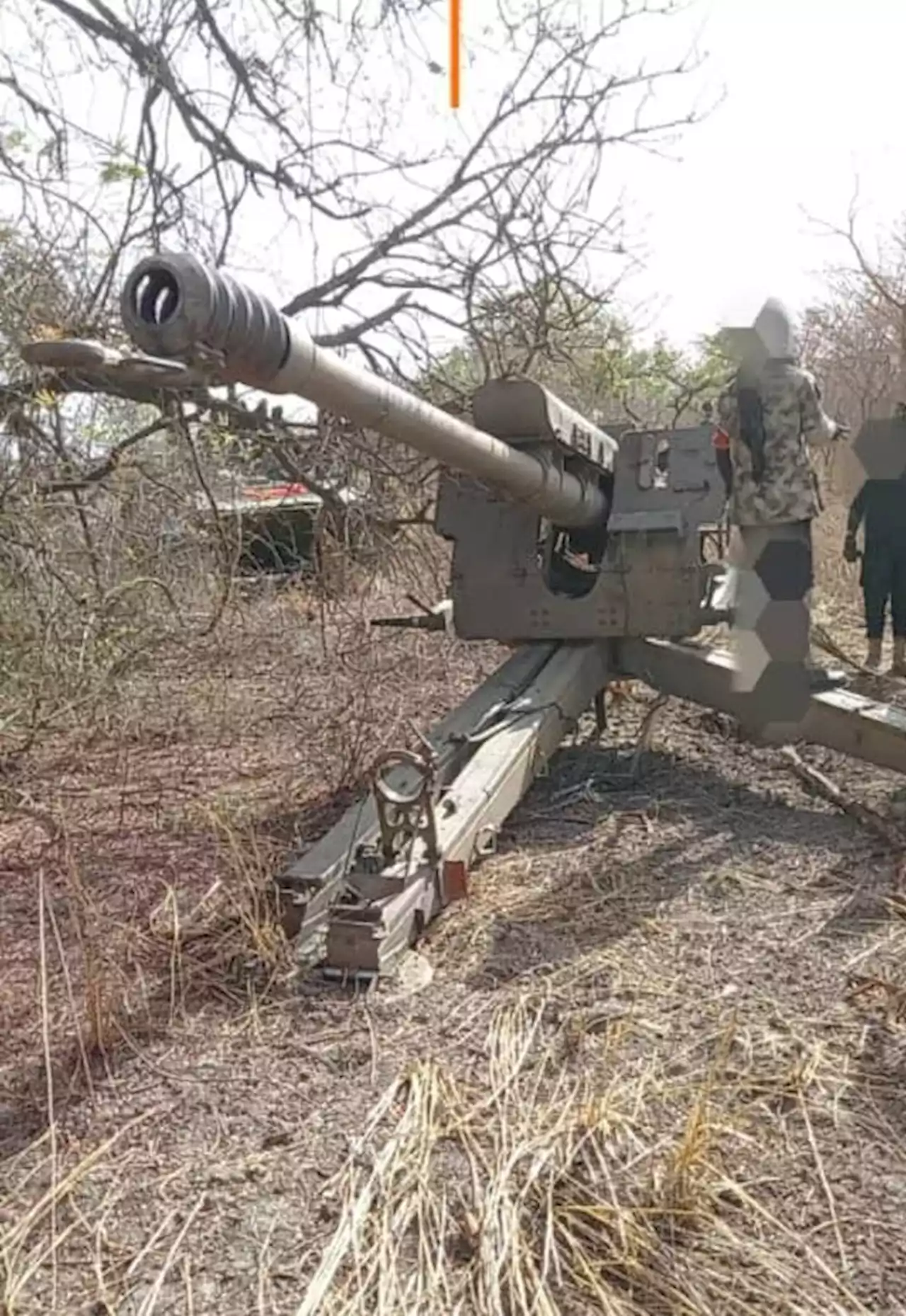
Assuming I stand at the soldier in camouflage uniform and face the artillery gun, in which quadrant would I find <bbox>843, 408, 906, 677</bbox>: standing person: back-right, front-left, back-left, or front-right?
back-right

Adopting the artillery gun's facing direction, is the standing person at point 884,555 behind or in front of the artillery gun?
behind
